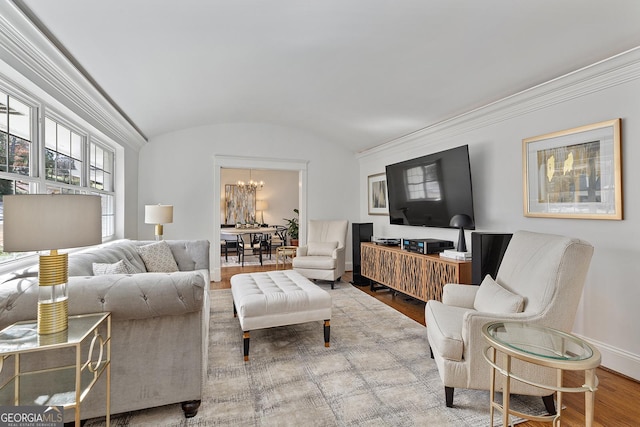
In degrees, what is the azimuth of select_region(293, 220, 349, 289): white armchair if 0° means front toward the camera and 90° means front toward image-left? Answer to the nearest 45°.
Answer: approximately 45°

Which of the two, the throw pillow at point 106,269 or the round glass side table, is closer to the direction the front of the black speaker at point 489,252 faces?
the throw pillow

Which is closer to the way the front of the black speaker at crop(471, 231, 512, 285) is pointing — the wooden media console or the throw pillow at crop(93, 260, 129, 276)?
the throw pillow
